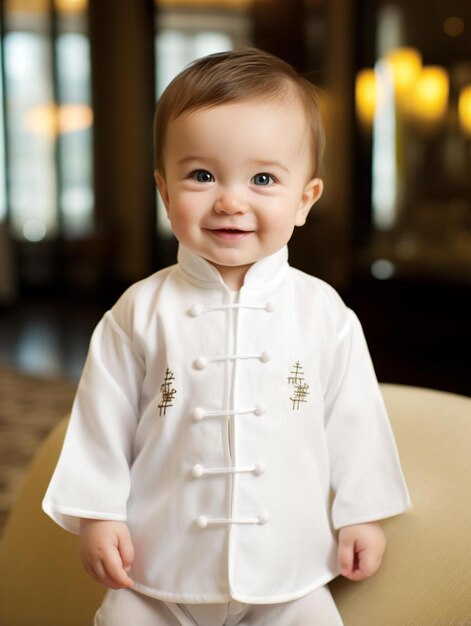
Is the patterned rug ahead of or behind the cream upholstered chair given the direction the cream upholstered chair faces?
behind

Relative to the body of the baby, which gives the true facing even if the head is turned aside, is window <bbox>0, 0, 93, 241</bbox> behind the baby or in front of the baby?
behind

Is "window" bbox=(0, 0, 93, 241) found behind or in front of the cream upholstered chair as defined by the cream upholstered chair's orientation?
behind
